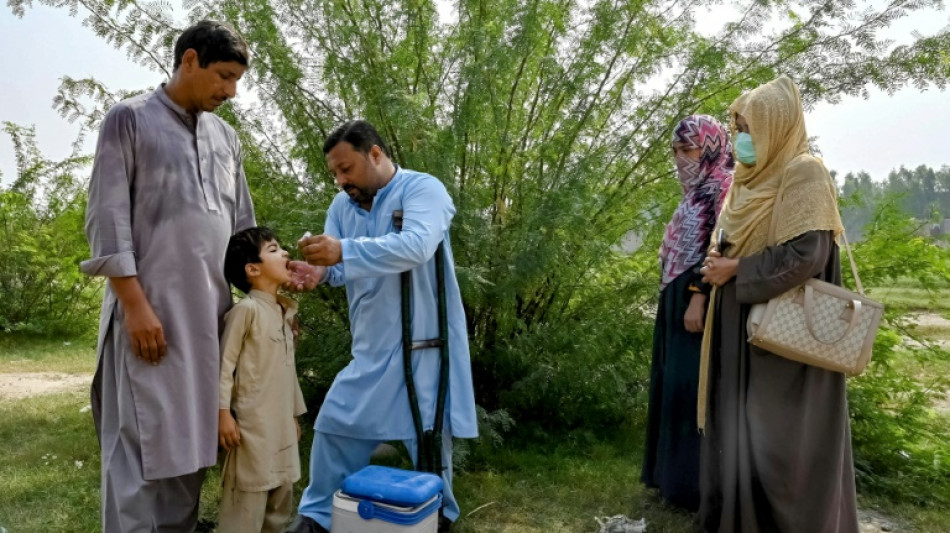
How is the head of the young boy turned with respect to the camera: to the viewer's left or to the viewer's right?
to the viewer's right

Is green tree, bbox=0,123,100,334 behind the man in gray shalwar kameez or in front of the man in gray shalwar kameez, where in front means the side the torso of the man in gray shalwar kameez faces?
behind

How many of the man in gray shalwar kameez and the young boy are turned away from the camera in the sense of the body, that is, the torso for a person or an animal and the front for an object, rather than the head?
0

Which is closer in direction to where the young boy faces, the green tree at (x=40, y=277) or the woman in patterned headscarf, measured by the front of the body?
the woman in patterned headscarf

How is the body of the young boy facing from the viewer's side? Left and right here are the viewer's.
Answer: facing the viewer and to the right of the viewer

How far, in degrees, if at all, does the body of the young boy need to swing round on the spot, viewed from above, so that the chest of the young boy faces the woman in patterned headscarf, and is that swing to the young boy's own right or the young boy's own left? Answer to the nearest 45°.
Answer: approximately 45° to the young boy's own left

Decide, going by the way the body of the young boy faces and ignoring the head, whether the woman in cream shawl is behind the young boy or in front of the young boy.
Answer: in front

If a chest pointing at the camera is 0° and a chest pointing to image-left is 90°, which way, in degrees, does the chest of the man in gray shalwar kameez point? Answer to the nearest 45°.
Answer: approximately 315°
